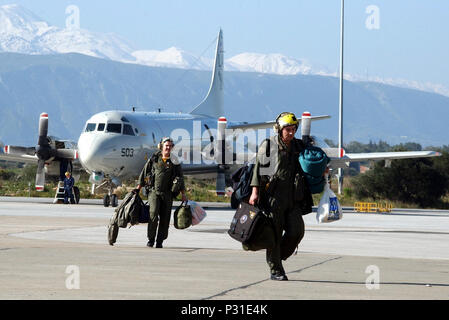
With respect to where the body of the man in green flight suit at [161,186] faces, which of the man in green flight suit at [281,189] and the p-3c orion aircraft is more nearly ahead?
the man in green flight suit

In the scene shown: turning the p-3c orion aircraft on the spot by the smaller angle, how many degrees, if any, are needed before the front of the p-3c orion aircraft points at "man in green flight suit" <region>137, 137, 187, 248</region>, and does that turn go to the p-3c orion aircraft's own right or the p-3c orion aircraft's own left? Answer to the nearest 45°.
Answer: approximately 45° to the p-3c orion aircraft's own left

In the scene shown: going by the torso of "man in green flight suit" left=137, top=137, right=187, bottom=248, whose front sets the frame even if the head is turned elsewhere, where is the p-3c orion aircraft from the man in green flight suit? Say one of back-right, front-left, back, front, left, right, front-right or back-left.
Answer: back

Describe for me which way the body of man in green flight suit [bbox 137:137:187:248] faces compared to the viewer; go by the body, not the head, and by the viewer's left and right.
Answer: facing the viewer

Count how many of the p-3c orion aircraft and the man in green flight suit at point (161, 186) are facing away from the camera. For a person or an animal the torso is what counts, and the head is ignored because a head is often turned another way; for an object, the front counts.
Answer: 0
